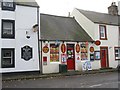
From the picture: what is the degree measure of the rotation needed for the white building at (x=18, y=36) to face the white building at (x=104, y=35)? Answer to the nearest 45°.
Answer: approximately 135° to its left

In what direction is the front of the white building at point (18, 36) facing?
toward the camera
